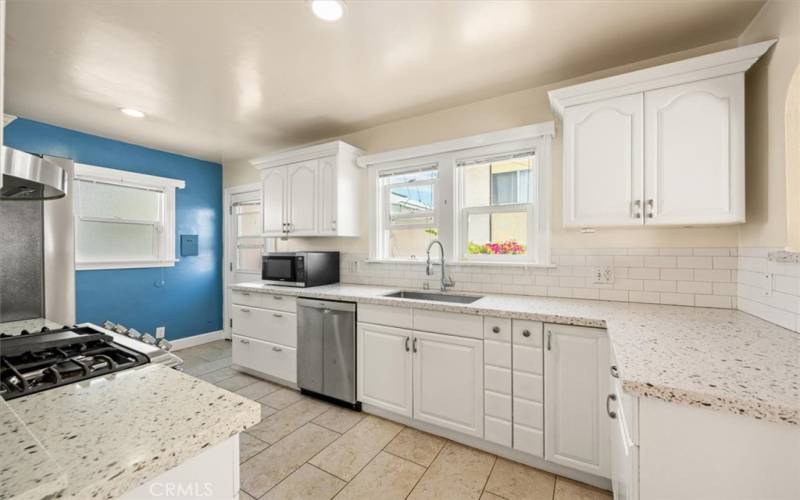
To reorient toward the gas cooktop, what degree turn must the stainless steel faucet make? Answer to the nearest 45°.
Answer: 0° — it already faces it

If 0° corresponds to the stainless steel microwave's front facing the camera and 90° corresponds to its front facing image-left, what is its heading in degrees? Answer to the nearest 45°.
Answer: approximately 45°

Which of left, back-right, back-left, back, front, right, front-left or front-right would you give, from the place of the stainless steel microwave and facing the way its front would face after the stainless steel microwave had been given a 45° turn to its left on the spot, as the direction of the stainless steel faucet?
front-left

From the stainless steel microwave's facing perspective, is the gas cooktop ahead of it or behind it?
ahead

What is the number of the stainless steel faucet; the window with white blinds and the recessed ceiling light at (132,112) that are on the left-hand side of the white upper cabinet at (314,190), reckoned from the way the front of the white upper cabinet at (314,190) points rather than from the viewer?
1

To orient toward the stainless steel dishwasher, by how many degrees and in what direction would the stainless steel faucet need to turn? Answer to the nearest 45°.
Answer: approximately 45° to its right

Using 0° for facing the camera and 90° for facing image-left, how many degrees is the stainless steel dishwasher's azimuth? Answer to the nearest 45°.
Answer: approximately 45°

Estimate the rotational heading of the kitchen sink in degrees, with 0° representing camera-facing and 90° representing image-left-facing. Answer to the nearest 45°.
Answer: approximately 45°

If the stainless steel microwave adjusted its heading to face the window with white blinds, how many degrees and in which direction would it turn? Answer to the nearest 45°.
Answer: approximately 90° to its right

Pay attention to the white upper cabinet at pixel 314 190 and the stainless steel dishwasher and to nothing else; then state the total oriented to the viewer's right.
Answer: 0

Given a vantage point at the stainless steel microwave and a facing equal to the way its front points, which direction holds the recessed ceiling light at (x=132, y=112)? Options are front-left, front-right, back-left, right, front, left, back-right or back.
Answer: front-right

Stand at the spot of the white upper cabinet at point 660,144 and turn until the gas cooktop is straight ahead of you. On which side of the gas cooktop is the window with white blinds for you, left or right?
right
